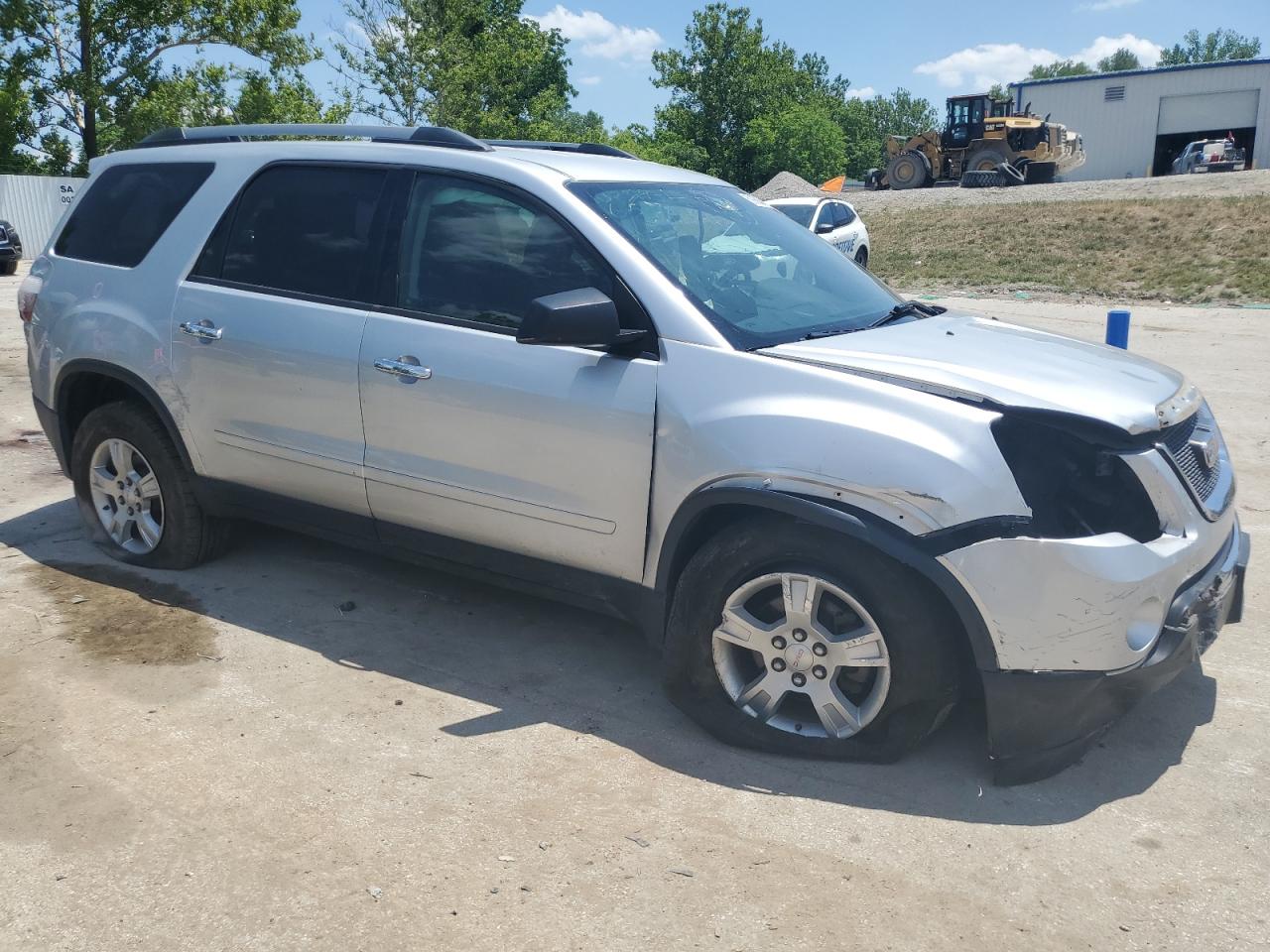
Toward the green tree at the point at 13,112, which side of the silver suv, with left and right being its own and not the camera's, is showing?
back

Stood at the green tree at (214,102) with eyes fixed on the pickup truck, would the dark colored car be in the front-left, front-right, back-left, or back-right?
back-right

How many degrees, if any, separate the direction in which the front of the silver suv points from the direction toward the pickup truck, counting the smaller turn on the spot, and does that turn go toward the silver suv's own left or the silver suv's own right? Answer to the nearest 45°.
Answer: approximately 90° to the silver suv's own left

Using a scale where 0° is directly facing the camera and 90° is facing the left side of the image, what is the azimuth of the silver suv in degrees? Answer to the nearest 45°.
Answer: approximately 315°
